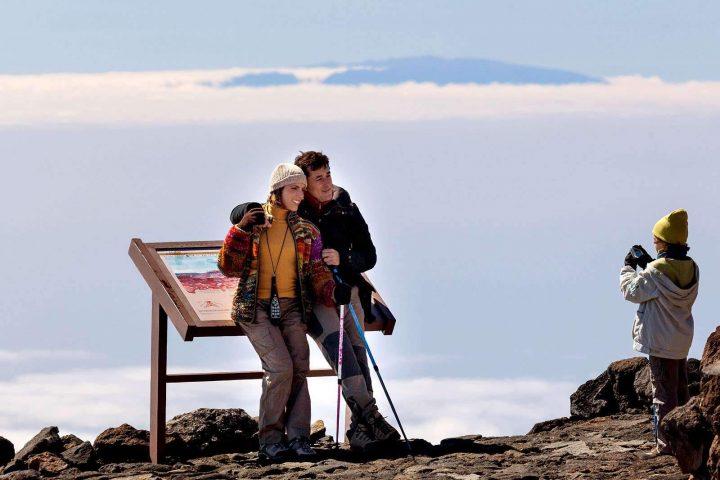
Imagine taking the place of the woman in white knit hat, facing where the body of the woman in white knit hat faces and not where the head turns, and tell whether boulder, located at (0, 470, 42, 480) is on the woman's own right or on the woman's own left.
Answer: on the woman's own right

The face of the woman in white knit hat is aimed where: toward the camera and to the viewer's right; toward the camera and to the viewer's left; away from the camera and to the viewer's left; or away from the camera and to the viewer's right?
toward the camera and to the viewer's right

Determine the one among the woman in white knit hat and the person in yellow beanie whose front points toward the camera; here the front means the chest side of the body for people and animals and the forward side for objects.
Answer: the woman in white knit hat

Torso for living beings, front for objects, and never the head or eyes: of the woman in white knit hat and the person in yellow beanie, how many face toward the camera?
1

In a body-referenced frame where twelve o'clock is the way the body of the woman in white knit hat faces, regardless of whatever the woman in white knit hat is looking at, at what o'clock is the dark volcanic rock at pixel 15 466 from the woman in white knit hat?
The dark volcanic rock is roughly at 4 o'clock from the woman in white knit hat.

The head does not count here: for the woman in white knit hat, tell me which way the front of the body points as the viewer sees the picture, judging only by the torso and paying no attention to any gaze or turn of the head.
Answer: toward the camera

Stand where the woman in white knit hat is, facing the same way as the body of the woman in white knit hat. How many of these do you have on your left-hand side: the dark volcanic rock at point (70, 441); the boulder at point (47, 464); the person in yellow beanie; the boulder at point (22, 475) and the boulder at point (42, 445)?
1

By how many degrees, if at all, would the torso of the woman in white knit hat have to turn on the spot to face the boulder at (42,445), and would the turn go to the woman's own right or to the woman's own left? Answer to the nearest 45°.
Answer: approximately 135° to the woman's own right
